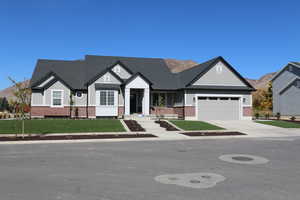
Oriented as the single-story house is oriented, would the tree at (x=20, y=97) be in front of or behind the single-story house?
in front

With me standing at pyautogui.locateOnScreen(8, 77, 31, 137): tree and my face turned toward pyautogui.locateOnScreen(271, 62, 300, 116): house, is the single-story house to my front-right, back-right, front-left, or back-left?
front-left

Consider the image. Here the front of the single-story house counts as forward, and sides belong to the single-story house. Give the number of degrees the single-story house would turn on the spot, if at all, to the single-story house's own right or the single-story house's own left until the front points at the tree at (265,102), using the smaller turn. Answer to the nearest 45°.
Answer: approximately 135° to the single-story house's own left

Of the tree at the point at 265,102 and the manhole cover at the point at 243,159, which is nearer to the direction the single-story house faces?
the manhole cover

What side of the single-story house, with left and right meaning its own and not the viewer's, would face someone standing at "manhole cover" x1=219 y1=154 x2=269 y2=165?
front

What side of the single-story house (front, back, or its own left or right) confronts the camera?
front

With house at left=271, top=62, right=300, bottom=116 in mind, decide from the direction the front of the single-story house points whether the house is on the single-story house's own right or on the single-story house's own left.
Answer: on the single-story house's own left

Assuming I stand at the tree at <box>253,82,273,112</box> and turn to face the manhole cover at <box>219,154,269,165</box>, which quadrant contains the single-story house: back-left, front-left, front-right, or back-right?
front-right

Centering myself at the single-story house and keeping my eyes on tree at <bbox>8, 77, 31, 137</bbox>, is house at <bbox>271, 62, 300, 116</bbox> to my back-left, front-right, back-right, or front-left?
back-left

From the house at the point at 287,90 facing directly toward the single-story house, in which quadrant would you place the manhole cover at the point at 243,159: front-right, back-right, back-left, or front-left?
front-left

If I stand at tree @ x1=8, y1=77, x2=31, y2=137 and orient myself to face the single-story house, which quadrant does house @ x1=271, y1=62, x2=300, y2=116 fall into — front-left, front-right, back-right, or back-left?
front-right
